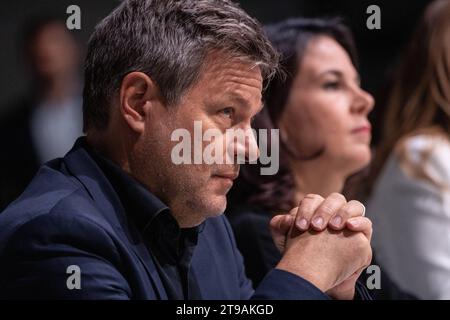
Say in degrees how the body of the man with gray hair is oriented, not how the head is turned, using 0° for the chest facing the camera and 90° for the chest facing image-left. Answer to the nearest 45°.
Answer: approximately 270°

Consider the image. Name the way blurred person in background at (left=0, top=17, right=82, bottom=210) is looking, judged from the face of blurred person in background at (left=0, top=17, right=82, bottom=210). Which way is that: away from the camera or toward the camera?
toward the camera

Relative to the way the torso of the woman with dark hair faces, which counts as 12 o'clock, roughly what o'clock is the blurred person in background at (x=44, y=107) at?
The blurred person in background is roughly at 7 o'clock from the woman with dark hair.

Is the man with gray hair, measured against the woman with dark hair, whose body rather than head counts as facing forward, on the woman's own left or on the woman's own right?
on the woman's own right

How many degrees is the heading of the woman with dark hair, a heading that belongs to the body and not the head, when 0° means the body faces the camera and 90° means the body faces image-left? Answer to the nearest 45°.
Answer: approximately 270°

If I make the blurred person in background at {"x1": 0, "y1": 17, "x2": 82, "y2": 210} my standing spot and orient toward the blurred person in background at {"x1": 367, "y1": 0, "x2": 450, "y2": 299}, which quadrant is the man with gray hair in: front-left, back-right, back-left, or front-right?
front-right

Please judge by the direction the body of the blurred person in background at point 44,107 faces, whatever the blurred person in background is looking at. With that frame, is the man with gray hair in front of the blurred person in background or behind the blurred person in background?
in front

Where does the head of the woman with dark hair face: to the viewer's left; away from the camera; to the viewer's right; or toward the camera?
to the viewer's right
